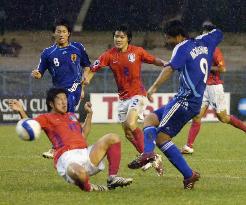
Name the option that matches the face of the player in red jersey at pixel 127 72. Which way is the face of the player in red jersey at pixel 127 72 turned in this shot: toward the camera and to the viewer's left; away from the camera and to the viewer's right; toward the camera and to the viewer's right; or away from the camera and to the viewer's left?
toward the camera and to the viewer's left

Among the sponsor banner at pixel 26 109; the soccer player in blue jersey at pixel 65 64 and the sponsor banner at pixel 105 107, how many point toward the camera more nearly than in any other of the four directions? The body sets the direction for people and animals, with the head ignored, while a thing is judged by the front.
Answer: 3

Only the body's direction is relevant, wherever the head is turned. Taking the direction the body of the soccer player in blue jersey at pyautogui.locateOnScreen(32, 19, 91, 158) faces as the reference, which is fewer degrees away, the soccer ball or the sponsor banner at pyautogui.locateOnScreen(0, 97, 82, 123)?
the soccer ball

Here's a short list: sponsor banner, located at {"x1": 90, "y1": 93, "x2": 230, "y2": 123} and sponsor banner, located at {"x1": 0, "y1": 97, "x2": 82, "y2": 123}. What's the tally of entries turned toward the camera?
2

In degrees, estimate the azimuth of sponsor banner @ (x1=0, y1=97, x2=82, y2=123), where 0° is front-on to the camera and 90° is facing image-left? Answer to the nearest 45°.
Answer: approximately 0°

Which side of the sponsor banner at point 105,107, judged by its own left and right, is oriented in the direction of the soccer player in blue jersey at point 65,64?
front

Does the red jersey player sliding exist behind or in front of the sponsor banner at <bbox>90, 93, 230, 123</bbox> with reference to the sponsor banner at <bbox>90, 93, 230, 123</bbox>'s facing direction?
in front

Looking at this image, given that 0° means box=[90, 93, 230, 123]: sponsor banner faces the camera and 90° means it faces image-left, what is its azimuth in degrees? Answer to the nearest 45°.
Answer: approximately 0°

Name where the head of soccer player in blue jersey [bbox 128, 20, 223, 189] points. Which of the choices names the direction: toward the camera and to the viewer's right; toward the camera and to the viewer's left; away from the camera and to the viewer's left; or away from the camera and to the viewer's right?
away from the camera and to the viewer's left

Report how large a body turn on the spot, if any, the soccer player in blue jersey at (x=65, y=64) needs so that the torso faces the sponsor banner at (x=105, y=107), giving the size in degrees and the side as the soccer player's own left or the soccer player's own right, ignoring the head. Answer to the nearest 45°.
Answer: approximately 180°
